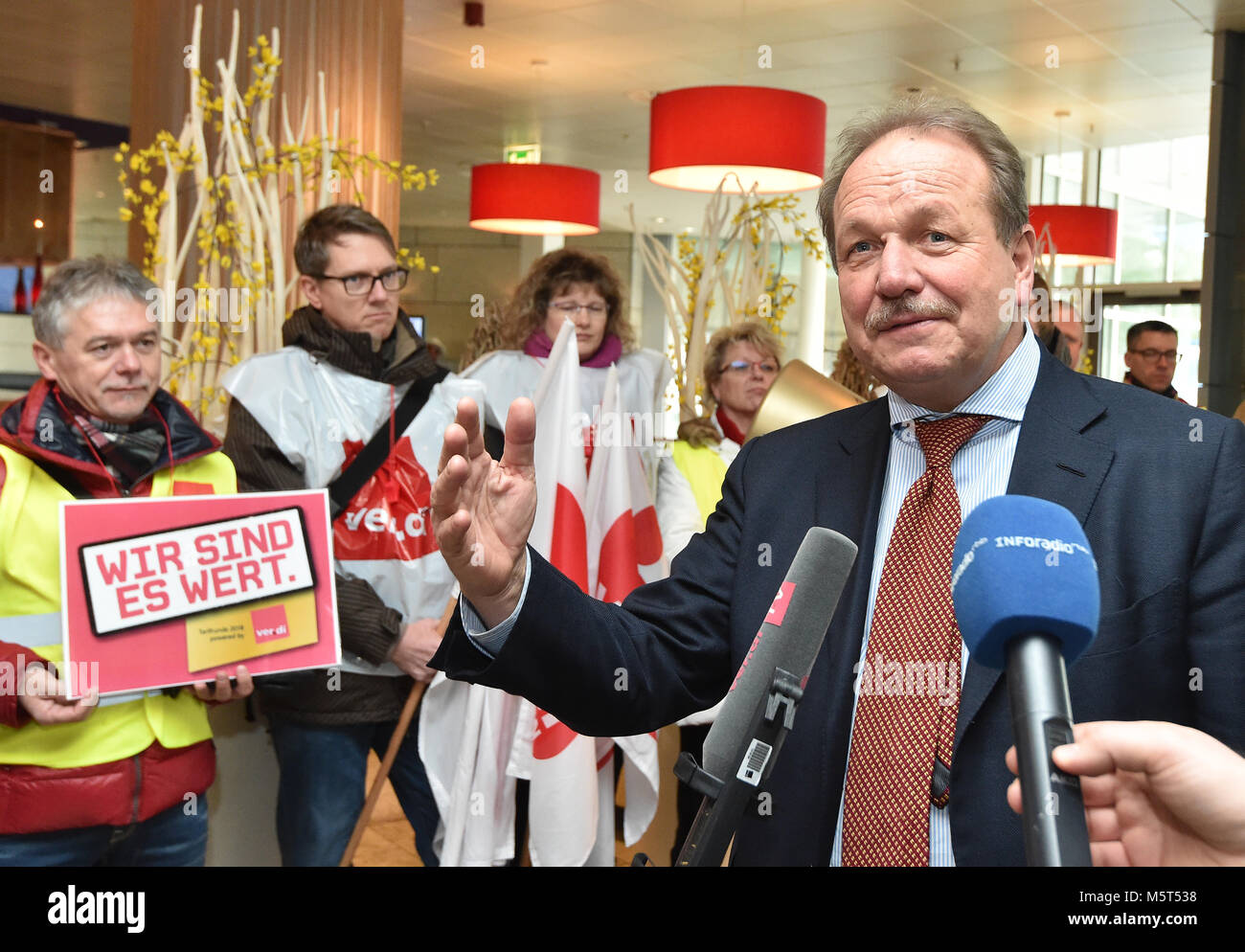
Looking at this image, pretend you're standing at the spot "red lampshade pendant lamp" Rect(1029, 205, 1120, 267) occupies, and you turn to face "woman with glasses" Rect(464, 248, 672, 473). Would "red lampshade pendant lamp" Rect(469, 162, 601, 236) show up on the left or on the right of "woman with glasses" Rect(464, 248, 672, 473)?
right

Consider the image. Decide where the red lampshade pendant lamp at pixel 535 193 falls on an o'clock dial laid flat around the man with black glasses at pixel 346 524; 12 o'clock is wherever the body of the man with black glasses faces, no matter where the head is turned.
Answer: The red lampshade pendant lamp is roughly at 8 o'clock from the man with black glasses.

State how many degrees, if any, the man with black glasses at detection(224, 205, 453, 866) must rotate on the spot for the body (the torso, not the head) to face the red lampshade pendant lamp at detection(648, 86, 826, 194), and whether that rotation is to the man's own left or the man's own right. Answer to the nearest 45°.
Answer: approximately 90° to the man's own left

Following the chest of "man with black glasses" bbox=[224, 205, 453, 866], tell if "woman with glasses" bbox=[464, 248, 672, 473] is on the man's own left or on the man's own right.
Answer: on the man's own left

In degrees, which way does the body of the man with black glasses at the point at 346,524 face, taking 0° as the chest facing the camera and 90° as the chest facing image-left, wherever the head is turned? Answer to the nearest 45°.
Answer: approximately 315°

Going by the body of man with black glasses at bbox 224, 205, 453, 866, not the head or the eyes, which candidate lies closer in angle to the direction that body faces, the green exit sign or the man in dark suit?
the man in dark suit

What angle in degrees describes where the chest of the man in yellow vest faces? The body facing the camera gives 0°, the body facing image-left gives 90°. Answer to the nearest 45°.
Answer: approximately 315°

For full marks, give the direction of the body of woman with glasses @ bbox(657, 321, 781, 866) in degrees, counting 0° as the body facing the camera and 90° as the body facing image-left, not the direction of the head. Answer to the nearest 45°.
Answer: approximately 315°
